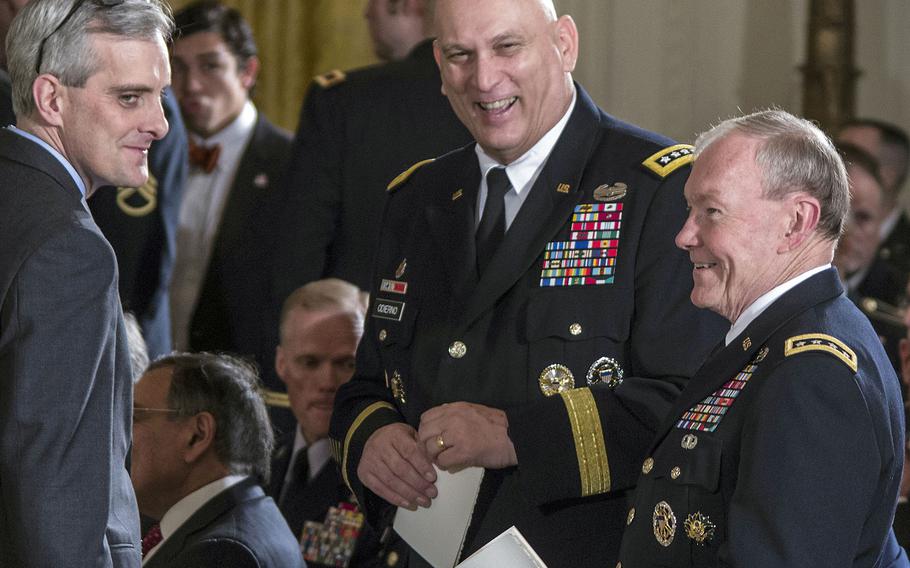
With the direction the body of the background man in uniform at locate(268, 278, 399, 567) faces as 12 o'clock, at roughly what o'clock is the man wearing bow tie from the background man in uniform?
The man wearing bow tie is roughly at 4 o'clock from the background man in uniform.

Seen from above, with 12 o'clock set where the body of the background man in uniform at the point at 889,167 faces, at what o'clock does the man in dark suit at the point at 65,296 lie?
The man in dark suit is roughly at 11 o'clock from the background man in uniform.

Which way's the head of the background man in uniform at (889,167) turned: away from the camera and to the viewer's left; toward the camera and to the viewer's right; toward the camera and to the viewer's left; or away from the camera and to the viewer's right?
toward the camera and to the viewer's left

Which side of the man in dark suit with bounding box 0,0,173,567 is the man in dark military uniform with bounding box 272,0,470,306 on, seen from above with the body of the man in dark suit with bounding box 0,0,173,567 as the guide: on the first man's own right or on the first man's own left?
on the first man's own left

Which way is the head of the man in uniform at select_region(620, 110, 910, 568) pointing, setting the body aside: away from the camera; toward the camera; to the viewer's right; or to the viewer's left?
to the viewer's left

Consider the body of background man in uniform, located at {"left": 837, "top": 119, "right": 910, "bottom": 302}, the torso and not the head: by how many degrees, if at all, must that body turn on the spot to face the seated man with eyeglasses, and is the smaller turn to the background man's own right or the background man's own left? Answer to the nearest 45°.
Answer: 0° — they already face them

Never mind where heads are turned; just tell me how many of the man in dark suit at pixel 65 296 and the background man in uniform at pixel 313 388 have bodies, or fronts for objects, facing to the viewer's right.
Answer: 1

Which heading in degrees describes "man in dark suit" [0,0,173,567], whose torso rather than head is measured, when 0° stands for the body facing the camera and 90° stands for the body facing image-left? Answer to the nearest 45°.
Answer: approximately 270°
